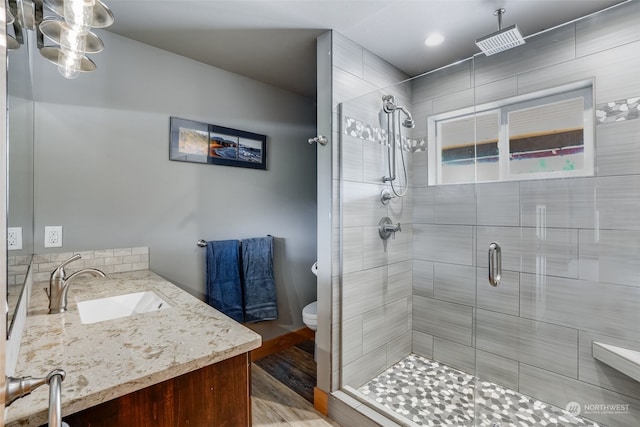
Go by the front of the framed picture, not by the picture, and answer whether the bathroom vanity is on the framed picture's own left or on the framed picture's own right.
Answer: on the framed picture's own right

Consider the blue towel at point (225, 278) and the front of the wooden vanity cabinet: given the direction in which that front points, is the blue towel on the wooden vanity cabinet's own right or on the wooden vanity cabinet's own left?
on the wooden vanity cabinet's own left

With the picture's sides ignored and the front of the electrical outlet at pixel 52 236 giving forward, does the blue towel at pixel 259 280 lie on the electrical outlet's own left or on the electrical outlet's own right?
on the electrical outlet's own left

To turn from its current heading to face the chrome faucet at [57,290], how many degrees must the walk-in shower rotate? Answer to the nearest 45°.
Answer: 0° — it already faces it

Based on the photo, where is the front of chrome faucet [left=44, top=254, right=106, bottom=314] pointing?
to the viewer's right

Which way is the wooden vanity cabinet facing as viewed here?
to the viewer's right
